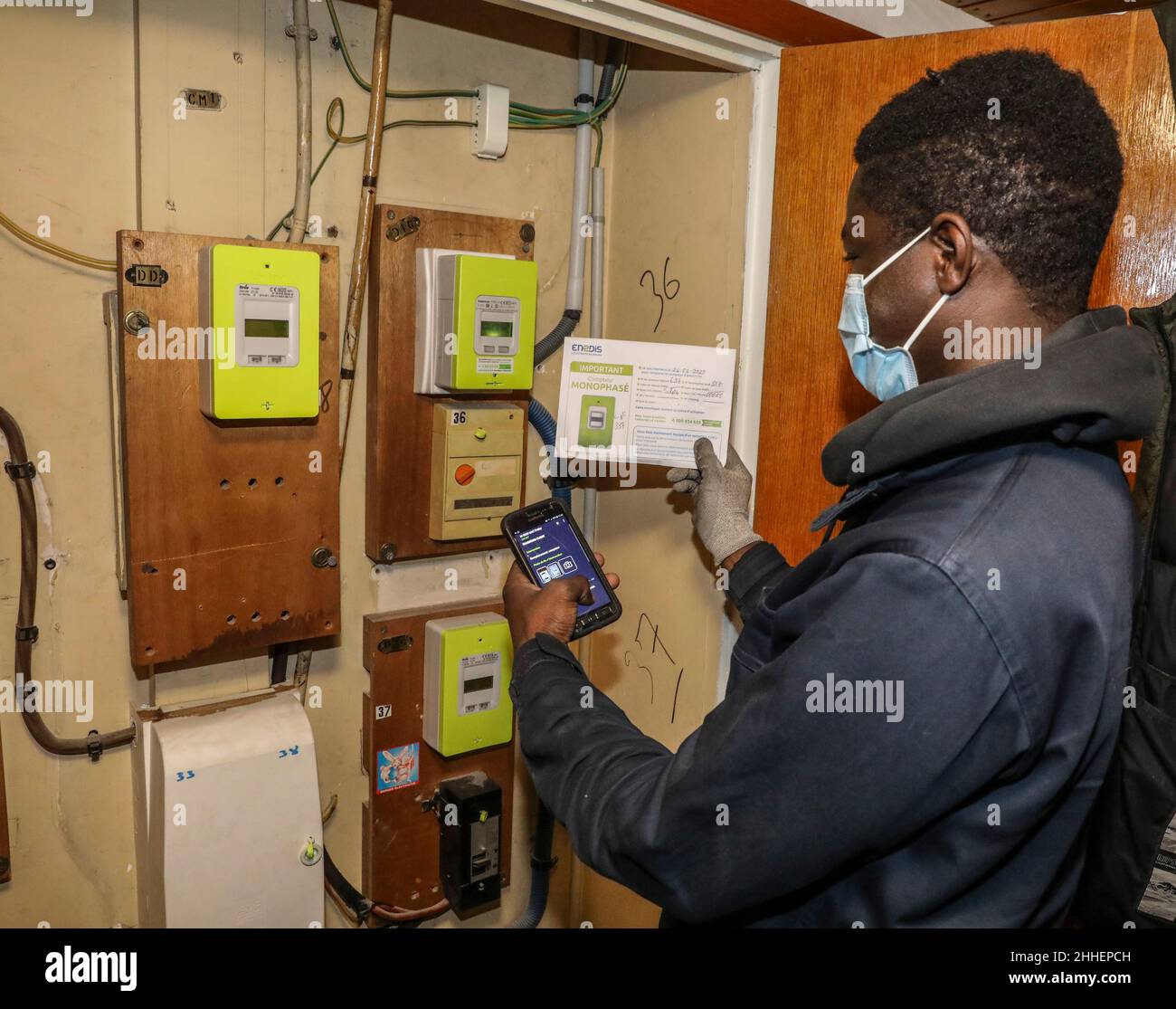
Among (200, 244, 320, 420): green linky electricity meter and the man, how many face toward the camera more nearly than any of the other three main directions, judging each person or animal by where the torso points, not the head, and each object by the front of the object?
1

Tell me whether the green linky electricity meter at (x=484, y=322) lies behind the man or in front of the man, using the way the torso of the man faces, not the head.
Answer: in front

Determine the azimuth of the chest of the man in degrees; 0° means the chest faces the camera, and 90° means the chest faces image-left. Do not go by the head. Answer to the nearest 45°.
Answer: approximately 135°

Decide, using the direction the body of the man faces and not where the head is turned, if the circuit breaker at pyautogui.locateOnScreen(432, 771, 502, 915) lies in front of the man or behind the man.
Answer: in front

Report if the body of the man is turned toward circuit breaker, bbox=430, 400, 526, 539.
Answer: yes

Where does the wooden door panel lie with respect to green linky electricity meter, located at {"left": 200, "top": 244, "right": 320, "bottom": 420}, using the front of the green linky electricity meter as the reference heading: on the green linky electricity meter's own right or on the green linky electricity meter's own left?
on the green linky electricity meter's own left

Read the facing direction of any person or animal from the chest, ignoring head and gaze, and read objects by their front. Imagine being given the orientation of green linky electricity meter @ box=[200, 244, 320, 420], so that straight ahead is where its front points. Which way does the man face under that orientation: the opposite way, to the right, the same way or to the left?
the opposite way
